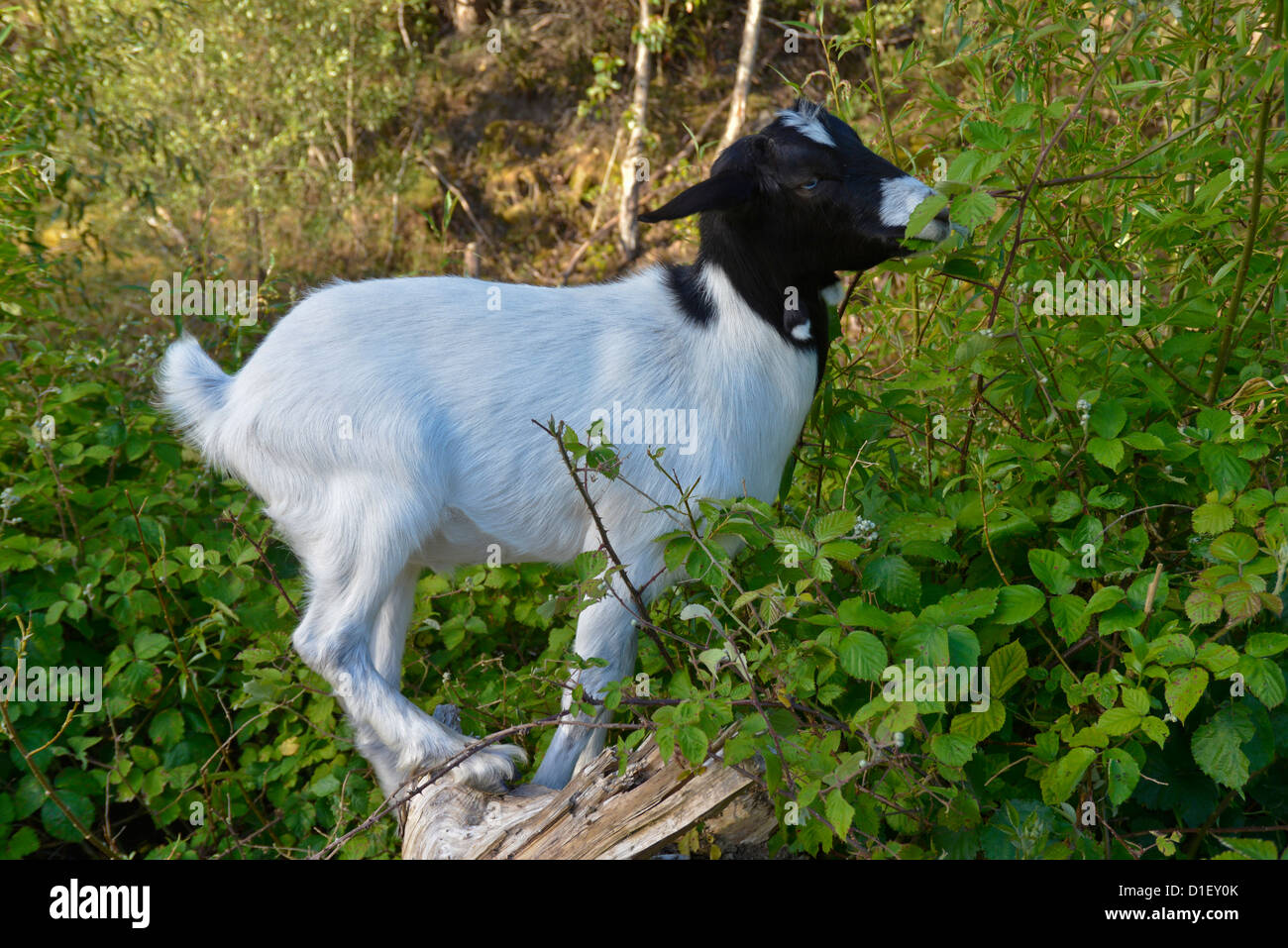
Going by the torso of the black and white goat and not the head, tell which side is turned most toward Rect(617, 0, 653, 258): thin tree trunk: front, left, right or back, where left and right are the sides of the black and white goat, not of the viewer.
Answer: left

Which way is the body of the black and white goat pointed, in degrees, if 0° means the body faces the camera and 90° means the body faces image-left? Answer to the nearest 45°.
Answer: approximately 270°

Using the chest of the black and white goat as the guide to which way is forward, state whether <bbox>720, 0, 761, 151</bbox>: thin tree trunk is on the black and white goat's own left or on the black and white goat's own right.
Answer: on the black and white goat's own left
